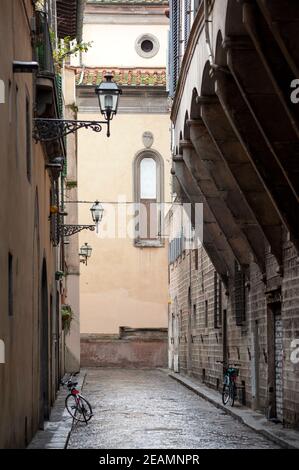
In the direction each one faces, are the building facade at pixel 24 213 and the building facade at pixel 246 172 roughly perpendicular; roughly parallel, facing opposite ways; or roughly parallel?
roughly parallel, facing opposite ways

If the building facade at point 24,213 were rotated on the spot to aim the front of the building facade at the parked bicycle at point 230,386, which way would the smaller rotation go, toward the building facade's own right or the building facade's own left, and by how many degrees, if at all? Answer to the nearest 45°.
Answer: approximately 45° to the building facade's own left

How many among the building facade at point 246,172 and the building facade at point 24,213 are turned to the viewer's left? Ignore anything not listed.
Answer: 1

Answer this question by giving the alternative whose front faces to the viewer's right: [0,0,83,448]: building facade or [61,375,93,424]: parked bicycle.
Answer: the building facade

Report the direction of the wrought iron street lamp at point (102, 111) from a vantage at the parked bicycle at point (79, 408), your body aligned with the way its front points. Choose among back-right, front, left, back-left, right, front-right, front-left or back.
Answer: back-left

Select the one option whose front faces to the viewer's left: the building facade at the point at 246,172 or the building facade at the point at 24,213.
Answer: the building facade at the point at 246,172

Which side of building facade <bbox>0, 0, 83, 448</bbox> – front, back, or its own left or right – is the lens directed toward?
right

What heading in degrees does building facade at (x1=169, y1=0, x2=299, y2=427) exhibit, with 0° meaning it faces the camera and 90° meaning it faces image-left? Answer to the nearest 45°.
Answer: approximately 90°

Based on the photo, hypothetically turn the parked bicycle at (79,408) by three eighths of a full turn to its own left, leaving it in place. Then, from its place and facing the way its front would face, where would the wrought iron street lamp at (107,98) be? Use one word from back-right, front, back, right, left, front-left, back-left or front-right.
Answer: front
